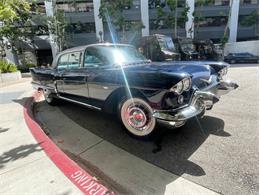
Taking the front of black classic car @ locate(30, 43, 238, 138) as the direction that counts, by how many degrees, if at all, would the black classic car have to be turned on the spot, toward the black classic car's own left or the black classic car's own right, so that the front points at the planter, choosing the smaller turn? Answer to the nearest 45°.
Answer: approximately 180°

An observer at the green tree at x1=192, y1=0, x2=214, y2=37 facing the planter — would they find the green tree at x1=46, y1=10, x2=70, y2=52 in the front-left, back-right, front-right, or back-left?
front-right

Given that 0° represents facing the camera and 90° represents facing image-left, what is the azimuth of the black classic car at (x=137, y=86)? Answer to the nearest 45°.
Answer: approximately 315°

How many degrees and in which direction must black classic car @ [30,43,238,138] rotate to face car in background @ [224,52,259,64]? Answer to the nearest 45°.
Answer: approximately 90° to its left

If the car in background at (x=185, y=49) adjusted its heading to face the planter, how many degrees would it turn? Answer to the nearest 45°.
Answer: approximately 90° to its right

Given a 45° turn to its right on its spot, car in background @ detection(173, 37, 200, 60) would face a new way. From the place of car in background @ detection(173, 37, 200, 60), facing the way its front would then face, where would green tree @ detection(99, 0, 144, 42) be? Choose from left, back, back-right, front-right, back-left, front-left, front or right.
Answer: back-right

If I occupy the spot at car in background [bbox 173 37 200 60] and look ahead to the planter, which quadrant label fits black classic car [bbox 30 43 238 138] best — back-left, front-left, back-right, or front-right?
front-left

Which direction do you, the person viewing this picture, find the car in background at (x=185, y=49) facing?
facing the viewer and to the right of the viewer

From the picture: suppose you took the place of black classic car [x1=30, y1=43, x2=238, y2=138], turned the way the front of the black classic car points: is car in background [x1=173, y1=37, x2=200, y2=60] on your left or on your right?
on your left

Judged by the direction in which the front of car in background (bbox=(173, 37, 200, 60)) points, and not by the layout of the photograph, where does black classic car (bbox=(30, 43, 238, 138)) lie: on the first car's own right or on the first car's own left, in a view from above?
on the first car's own right
